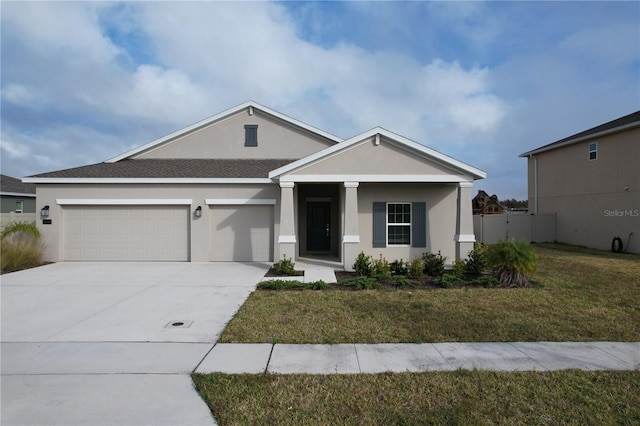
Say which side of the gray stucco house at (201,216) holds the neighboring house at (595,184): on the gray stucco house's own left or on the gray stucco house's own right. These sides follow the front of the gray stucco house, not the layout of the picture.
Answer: on the gray stucco house's own left

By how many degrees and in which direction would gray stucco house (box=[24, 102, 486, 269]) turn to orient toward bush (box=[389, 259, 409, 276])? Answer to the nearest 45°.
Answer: approximately 45° to its left

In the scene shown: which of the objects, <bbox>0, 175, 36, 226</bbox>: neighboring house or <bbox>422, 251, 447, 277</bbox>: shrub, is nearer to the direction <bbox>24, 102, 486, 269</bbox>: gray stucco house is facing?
the shrub

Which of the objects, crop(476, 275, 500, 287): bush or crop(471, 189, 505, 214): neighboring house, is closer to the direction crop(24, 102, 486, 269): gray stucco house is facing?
the bush

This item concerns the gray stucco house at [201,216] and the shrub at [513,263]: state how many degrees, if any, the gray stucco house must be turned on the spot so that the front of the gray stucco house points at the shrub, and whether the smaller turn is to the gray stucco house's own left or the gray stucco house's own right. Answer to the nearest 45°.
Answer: approximately 45° to the gray stucco house's own left

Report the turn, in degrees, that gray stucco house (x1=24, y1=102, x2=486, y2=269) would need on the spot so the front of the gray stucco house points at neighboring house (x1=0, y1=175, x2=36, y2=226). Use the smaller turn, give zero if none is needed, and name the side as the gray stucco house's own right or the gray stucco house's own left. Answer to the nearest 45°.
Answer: approximately 135° to the gray stucco house's own right

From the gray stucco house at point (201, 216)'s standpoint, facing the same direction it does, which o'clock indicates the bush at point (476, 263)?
The bush is roughly at 10 o'clock from the gray stucco house.

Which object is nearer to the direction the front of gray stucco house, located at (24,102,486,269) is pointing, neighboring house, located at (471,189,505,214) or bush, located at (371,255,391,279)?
the bush

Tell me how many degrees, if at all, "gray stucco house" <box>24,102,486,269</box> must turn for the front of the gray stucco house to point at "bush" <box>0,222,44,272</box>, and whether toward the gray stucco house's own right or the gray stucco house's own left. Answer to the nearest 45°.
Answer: approximately 90° to the gray stucco house's own right

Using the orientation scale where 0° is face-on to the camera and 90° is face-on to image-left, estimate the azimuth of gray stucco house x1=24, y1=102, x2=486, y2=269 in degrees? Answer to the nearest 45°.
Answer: approximately 0°

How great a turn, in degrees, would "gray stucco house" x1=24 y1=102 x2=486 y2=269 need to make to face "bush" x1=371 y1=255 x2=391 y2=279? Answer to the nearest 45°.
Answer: approximately 45° to its left

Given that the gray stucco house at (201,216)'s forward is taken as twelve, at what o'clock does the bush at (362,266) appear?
The bush is roughly at 10 o'clock from the gray stucco house.
